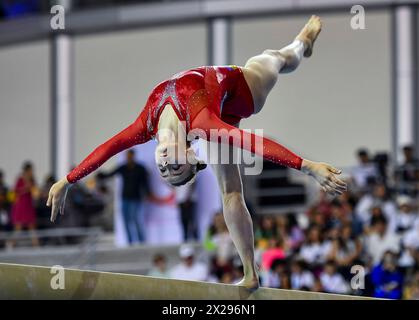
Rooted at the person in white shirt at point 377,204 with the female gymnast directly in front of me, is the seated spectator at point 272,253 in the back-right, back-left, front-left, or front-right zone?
front-right

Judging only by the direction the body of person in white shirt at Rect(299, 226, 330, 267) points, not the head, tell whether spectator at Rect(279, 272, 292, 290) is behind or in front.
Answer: in front

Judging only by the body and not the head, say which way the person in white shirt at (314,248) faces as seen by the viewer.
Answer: toward the camera

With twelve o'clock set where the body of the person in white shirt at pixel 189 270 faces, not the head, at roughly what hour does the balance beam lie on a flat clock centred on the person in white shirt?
The balance beam is roughly at 12 o'clock from the person in white shirt.

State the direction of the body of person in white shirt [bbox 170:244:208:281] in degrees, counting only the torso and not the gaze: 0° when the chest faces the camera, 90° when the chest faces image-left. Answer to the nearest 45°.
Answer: approximately 0°

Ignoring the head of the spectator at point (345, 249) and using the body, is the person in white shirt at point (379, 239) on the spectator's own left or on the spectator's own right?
on the spectator's own left

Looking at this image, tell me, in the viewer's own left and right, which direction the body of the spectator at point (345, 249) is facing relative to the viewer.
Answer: facing the viewer

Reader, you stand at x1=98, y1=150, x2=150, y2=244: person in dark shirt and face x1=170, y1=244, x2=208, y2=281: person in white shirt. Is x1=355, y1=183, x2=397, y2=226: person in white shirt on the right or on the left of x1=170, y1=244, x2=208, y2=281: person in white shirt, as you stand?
left

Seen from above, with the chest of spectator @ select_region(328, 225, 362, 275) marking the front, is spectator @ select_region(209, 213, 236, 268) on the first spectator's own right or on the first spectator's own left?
on the first spectator's own right

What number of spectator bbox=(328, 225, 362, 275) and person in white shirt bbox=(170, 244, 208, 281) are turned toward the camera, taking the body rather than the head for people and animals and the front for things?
2

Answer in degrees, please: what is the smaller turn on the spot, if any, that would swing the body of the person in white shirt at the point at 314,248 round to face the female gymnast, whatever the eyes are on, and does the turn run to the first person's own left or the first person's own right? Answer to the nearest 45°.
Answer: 0° — they already face them

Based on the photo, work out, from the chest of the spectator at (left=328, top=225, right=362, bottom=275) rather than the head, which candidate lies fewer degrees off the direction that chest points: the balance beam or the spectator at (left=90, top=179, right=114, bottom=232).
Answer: the balance beam

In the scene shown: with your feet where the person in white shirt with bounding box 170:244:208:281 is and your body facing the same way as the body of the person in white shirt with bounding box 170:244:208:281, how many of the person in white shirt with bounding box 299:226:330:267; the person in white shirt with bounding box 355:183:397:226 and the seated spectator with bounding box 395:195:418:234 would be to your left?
3

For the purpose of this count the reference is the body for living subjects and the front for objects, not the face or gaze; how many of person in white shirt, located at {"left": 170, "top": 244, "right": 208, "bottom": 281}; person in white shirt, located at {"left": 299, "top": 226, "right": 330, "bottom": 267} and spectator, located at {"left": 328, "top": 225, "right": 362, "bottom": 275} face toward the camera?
3
